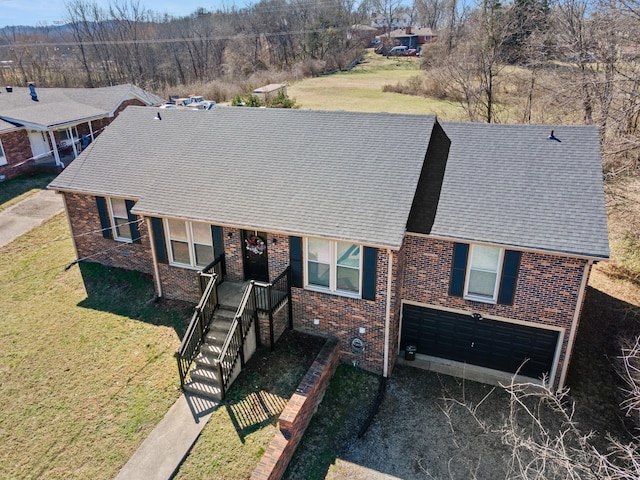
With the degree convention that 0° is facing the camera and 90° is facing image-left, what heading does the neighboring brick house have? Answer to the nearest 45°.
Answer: approximately 315°
